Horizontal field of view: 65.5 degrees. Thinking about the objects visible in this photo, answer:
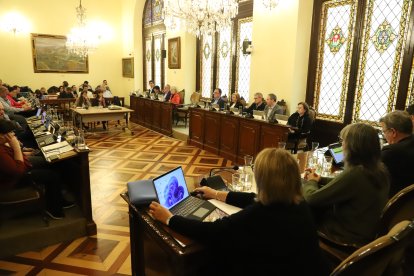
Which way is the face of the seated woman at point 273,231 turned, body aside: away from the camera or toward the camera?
away from the camera

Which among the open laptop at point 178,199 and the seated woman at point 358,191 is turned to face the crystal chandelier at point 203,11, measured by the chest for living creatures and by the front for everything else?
the seated woman

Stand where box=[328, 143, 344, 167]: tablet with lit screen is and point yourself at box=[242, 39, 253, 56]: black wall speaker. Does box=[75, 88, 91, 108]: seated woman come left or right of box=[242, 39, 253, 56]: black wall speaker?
left

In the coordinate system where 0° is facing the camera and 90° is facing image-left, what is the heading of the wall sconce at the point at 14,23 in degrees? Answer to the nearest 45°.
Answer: approximately 0°

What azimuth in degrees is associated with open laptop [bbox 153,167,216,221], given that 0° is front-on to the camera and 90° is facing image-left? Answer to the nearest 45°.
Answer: approximately 315°

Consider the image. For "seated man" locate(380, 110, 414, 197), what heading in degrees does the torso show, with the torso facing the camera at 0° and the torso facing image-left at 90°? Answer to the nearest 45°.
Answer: approximately 135°

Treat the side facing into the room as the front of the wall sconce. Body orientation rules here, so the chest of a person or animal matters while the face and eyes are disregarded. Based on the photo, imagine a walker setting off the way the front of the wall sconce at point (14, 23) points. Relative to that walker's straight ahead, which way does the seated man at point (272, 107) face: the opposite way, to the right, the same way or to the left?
to the right

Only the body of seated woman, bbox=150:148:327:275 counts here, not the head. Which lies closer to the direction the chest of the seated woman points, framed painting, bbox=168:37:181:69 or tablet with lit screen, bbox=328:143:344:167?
the framed painting

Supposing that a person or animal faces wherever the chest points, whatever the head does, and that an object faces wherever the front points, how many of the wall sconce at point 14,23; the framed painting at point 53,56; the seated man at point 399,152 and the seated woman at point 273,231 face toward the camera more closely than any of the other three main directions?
2

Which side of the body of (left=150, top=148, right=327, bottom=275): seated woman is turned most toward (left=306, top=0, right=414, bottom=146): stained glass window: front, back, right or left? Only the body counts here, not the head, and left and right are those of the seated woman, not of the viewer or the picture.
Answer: right

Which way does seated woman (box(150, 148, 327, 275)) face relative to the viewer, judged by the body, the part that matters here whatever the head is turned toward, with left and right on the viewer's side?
facing away from the viewer and to the left of the viewer
